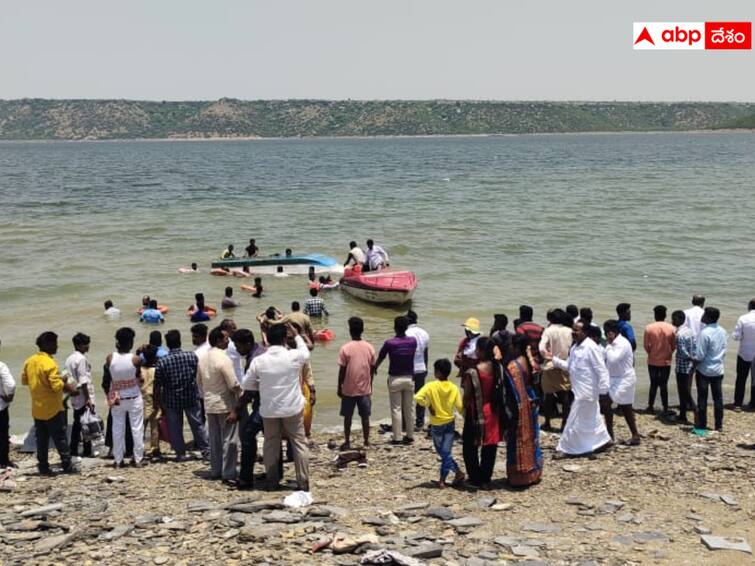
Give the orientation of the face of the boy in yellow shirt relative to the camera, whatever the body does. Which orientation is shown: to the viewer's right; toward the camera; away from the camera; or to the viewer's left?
away from the camera

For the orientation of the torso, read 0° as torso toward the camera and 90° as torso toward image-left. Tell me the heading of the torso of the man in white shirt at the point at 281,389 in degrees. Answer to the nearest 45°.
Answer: approximately 180°

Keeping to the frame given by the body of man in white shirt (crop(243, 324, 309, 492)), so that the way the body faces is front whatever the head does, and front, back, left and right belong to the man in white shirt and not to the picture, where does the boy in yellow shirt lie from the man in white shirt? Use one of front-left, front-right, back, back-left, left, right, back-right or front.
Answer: right

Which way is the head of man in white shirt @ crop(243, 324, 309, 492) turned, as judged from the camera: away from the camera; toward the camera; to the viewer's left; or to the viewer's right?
away from the camera

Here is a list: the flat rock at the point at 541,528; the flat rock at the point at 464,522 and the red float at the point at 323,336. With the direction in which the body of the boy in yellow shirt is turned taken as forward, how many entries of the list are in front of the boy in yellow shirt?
1

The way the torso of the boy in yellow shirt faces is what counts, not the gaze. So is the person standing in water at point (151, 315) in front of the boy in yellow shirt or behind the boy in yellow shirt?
in front

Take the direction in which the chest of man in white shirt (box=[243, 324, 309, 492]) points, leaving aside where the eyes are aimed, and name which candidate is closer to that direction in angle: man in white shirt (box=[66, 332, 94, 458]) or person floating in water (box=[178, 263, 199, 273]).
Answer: the person floating in water

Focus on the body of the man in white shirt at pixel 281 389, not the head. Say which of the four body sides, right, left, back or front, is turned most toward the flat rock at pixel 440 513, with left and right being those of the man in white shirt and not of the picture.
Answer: right

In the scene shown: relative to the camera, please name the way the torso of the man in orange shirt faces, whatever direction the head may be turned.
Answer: away from the camera

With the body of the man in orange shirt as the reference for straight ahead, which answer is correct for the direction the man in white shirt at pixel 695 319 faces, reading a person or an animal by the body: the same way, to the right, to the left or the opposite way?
the same way

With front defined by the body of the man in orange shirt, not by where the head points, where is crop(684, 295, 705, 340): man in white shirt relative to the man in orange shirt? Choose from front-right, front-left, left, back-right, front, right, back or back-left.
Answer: front-right

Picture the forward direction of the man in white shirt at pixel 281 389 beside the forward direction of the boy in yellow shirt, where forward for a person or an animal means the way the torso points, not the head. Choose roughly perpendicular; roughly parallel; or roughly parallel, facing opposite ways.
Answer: roughly parallel

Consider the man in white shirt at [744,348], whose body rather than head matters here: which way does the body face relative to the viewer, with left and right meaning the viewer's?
facing away from the viewer

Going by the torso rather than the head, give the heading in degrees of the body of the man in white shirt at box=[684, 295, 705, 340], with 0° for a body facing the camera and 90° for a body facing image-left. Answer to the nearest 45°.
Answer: approximately 180°

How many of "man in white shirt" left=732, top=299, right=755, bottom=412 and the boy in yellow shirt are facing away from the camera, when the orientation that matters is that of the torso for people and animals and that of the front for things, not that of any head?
2
